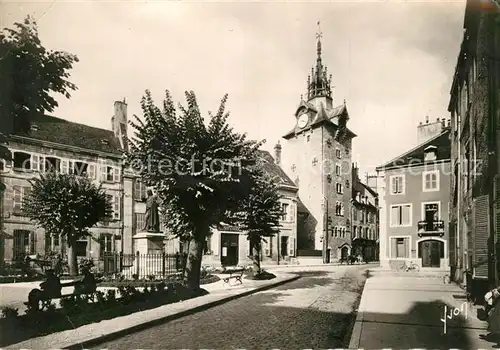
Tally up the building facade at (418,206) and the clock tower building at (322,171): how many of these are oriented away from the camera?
0

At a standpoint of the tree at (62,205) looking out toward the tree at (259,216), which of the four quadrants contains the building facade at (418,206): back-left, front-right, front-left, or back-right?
front-left

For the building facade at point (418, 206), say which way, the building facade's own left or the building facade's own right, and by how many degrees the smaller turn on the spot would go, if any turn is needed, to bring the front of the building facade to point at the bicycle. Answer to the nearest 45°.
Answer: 0° — it already faces it

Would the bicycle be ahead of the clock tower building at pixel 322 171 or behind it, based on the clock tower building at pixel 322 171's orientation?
ahead

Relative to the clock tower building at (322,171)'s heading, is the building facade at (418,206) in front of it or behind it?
in front

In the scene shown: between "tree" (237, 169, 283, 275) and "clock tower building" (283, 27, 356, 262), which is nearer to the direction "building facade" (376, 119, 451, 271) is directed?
the tree

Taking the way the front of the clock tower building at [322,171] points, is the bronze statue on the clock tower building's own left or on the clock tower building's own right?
on the clock tower building's own right

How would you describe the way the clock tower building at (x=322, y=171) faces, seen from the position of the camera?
facing the viewer and to the right of the viewer

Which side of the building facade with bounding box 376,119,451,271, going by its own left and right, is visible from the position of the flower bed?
front

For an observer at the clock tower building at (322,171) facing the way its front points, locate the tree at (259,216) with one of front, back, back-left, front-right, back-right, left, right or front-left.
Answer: front-right
